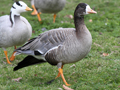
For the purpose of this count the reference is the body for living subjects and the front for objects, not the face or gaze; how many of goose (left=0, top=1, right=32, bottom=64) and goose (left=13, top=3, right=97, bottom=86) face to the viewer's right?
2

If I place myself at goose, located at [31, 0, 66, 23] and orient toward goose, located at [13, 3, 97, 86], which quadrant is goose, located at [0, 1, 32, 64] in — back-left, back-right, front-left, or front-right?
front-right

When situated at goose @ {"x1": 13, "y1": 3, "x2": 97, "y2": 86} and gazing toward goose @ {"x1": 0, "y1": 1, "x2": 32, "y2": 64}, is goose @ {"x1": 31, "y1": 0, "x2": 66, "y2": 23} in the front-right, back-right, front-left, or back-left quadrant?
front-right

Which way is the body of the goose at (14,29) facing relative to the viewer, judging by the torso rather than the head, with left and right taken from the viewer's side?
facing to the right of the viewer

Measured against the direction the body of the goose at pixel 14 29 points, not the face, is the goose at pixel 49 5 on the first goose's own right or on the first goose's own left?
on the first goose's own left

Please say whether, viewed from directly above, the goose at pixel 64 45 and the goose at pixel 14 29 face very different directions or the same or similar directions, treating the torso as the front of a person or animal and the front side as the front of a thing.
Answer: same or similar directions

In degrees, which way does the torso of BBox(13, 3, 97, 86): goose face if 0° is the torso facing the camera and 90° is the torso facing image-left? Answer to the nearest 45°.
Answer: approximately 270°

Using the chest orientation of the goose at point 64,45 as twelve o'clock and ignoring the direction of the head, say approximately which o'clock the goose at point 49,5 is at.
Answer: the goose at point 49,5 is roughly at 9 o'clock from the goose at point 64,45.

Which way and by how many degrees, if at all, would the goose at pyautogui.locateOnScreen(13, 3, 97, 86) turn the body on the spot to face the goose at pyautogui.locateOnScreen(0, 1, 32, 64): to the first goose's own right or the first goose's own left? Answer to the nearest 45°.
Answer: approximately 135° to the first goose's own left

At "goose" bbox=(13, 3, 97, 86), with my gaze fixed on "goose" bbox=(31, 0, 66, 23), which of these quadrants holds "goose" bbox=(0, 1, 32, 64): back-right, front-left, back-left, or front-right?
front-left
